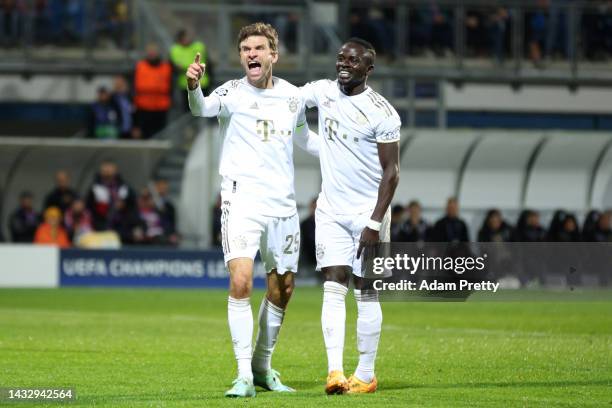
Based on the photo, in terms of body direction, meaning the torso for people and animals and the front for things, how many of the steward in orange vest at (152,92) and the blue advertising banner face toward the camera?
2

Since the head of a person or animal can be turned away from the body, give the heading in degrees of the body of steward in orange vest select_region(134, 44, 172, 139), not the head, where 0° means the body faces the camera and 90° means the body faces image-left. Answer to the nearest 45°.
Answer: approximately 0°

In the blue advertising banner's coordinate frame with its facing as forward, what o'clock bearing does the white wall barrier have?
The white wall barrier is roughly at 3 o'clock from the blue advertising banner.
